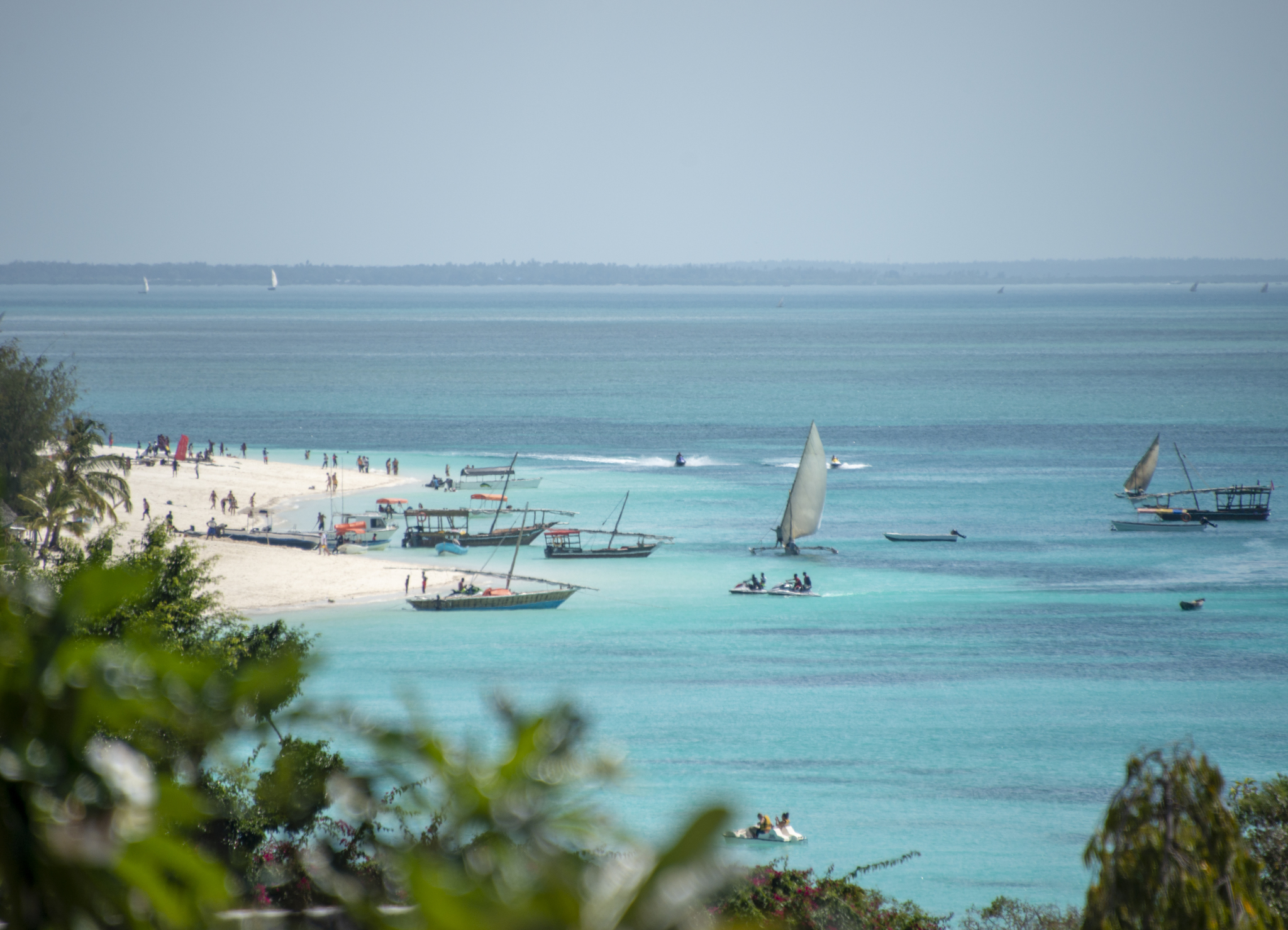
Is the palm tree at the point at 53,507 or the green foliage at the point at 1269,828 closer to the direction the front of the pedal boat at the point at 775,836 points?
the palm tree

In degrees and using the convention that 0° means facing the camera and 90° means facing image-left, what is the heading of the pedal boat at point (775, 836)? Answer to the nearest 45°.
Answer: approximately 90°

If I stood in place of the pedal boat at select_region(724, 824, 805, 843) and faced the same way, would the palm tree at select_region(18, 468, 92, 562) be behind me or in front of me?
in front

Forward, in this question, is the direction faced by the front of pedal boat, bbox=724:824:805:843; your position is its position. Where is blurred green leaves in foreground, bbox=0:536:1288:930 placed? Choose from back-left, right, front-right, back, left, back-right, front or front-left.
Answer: left
